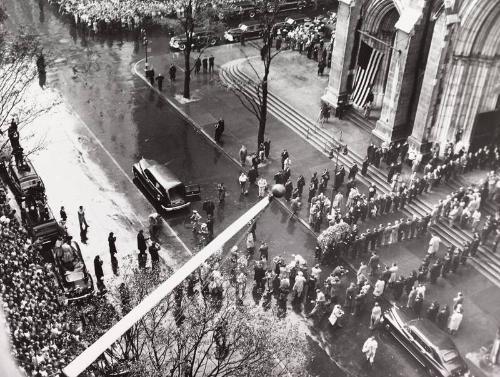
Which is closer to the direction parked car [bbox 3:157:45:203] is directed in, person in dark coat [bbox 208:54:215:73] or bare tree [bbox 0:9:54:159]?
the person in dark coat

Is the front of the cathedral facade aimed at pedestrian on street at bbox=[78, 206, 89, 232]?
yes

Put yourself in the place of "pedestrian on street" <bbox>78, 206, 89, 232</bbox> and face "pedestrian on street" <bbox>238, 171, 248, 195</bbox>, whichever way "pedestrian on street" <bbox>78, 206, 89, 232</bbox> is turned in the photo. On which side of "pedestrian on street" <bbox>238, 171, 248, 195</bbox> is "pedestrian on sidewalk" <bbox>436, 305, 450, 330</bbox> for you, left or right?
right

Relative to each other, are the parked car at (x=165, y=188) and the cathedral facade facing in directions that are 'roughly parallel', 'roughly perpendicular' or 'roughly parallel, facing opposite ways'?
roughly perpendicular

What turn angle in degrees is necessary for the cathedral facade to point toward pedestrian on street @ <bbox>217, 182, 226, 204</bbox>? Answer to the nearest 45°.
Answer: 0° — it already faces them

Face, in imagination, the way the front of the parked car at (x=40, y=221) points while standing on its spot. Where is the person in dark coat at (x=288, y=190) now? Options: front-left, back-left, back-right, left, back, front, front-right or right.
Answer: front-left
